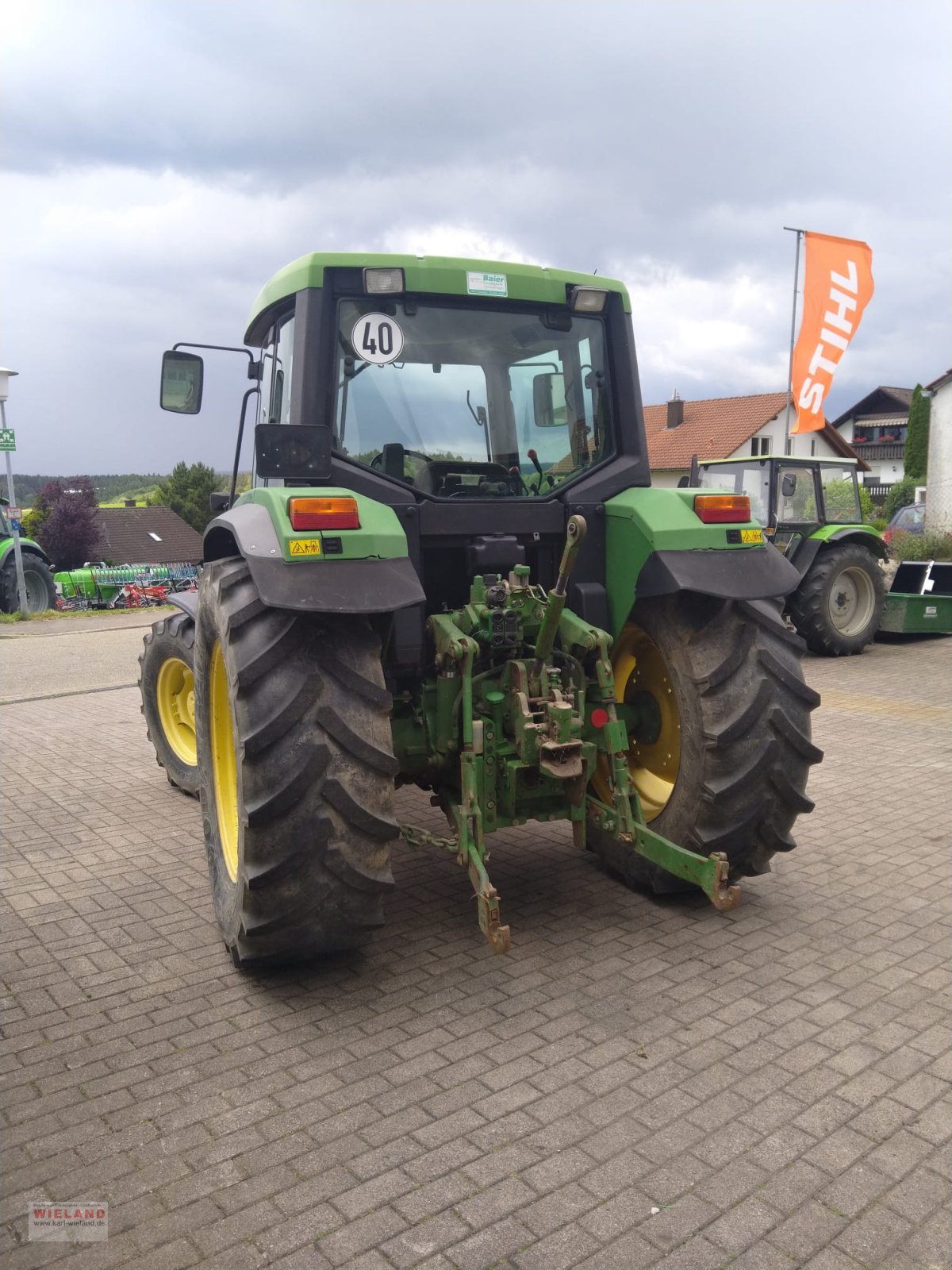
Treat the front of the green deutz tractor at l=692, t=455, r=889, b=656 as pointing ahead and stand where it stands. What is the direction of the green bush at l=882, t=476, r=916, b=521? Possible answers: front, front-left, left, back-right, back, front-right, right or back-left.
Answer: back-right

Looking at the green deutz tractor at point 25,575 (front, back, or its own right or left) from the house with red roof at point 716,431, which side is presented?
back

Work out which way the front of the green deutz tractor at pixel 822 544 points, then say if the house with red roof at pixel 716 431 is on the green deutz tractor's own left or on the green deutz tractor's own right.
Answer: on the green deutz tractor's own right

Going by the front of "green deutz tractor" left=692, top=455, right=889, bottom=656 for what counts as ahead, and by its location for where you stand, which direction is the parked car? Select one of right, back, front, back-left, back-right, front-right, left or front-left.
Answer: back-right

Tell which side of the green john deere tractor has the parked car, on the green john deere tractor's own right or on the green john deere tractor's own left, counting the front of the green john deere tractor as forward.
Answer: on the green john deere tractor's own right

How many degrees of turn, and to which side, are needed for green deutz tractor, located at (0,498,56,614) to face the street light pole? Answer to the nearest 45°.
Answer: approximately 45° to its left

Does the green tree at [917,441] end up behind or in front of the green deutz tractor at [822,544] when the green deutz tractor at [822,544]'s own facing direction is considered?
behind

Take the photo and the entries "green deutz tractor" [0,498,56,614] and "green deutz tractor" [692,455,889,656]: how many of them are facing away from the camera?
0

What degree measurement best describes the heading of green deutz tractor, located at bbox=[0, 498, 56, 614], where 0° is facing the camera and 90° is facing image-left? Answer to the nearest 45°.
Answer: approximately 45°

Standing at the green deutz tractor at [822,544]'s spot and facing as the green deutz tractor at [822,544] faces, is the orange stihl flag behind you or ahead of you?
behind

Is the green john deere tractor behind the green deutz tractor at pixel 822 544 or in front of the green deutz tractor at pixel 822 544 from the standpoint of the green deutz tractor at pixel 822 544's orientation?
in front

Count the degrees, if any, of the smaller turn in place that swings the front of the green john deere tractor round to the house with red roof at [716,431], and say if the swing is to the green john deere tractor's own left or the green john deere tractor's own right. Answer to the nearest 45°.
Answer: approximately 45° to the green john deere tractor's own right

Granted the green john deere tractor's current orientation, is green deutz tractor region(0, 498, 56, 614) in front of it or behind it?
in front

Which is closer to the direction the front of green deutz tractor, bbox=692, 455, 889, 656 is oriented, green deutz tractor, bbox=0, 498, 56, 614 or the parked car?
the green deutz tractor

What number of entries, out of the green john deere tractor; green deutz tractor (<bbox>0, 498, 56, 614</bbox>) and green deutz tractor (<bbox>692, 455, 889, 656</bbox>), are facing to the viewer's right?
0

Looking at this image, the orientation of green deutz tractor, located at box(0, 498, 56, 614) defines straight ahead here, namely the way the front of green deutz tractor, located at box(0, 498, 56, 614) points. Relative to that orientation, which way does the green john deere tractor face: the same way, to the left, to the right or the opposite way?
to the right
